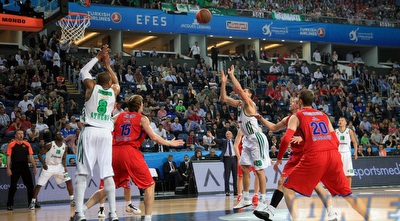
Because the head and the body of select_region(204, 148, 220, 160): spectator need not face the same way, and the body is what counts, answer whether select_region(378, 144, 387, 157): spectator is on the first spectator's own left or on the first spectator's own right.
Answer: on the first spectator's own left

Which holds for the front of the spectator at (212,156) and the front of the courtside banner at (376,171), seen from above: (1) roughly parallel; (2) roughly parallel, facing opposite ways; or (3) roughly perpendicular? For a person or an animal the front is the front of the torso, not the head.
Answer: roughly parallel

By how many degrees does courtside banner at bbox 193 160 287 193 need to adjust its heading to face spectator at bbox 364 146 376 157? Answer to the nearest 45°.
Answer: approximately 135° to its left

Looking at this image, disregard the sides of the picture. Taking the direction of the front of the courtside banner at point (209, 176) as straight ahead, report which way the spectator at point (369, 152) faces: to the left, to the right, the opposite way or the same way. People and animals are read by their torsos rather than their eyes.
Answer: the same way

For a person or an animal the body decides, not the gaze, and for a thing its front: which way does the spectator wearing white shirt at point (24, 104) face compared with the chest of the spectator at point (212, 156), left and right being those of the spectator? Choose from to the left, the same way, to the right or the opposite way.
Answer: the same way

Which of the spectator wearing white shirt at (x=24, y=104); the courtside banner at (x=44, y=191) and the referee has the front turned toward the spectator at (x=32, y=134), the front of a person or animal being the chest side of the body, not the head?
the spectator wearing white shirt

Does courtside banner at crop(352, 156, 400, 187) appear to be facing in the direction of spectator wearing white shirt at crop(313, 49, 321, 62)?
no

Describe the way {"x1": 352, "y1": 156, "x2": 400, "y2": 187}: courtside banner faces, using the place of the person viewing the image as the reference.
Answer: facing the viewer

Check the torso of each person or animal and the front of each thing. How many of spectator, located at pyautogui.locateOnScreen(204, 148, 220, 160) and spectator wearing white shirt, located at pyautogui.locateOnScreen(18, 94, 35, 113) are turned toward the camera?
2

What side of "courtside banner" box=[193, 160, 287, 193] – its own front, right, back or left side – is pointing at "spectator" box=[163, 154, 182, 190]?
right

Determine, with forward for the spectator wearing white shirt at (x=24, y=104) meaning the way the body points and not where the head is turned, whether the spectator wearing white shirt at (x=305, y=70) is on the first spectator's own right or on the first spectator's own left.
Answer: on the first spectator's own left

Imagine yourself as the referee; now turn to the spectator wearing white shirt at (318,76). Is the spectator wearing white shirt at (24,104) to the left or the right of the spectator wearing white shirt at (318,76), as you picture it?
left

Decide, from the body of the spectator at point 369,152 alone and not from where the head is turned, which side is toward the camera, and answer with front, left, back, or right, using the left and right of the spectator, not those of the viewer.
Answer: front

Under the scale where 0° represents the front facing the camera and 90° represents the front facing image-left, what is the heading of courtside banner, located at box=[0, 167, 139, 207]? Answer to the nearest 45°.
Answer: approximately 0°

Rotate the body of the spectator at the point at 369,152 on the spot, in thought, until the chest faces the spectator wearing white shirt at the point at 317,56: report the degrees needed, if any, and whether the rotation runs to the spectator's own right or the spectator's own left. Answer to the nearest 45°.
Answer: approximately 180°

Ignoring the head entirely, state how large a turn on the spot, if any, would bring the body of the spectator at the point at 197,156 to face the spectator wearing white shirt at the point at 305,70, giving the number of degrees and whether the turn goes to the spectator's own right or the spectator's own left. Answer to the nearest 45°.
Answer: approximately 135° to the spectator's own left

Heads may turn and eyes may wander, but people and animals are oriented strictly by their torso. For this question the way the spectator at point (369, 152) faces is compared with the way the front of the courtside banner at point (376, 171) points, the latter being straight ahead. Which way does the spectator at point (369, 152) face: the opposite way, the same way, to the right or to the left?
the same way
